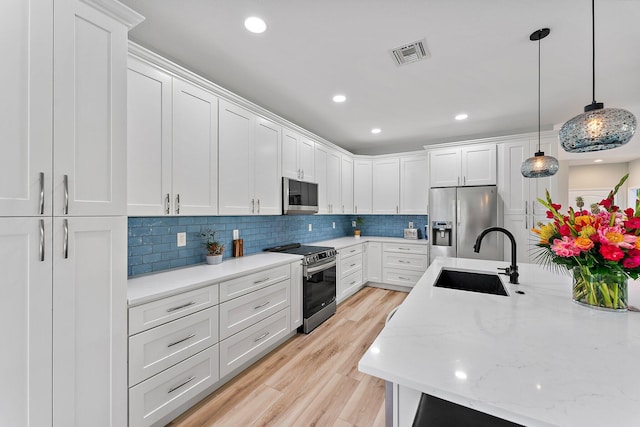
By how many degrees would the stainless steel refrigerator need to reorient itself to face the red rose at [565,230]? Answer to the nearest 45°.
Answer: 0° — it already faces it

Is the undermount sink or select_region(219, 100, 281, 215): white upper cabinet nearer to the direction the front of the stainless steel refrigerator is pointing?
the undermount sink

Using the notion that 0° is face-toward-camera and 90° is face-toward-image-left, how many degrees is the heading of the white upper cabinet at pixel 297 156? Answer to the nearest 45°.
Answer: approximately 315°

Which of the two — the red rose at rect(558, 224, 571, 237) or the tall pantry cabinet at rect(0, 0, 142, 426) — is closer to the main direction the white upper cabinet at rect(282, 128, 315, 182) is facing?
the red rose

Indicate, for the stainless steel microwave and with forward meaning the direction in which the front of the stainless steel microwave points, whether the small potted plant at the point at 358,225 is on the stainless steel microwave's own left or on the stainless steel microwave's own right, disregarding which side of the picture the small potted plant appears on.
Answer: on the stainless steel microwave's own left

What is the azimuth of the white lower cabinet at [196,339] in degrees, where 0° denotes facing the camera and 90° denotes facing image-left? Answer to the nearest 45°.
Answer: approximately 315°

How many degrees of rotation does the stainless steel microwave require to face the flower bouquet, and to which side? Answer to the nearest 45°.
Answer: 0° — it already faces it
